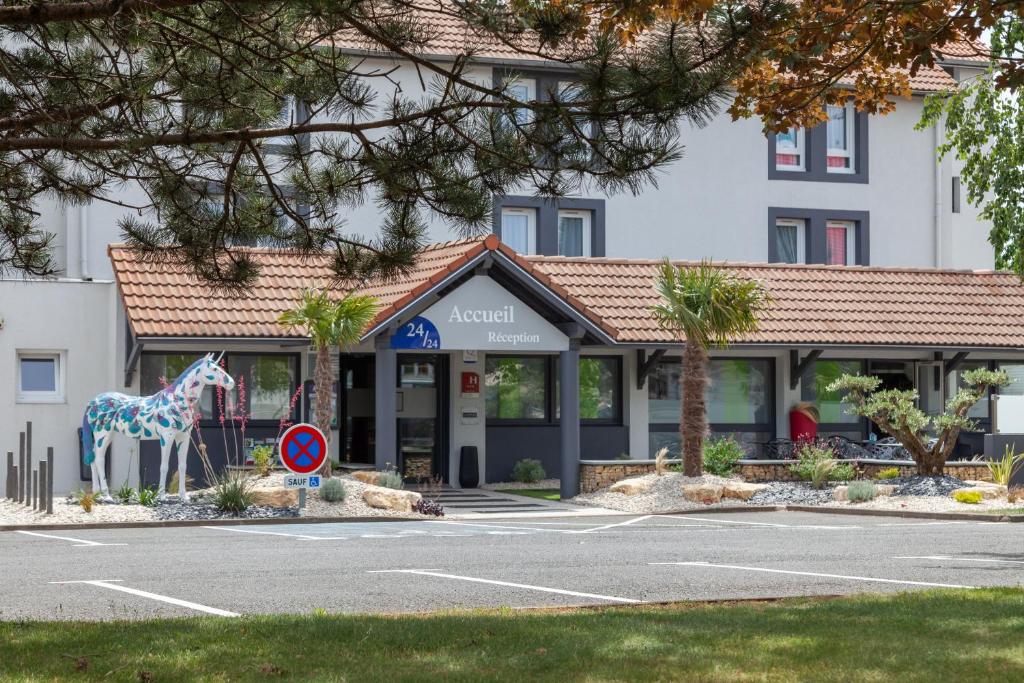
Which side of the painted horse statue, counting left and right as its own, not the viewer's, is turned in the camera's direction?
right

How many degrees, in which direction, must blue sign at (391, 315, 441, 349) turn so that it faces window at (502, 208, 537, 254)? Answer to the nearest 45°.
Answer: approximately 180°

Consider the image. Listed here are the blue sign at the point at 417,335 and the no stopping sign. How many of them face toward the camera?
2

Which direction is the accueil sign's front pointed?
toward the camera

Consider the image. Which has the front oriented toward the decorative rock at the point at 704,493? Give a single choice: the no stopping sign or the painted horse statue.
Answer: the painted horse statue

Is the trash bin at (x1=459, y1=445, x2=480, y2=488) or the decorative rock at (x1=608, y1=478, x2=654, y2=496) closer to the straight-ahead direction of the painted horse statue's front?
the decorative rock

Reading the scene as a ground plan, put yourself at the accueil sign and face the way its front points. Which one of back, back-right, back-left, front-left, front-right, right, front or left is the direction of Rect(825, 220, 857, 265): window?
back-left

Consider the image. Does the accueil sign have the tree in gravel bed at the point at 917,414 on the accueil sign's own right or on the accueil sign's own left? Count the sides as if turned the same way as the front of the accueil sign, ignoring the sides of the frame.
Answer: on the accueil sign's own left

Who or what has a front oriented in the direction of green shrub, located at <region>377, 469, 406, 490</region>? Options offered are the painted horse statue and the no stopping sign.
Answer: the painted horse statue

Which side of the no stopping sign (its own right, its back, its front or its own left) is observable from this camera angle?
front

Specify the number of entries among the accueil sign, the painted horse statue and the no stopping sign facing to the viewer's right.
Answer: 1

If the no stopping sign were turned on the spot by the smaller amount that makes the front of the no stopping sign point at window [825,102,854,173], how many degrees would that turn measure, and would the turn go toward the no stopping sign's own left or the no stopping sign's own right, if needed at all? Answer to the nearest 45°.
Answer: approximately 135° to the no stopping sign's own left

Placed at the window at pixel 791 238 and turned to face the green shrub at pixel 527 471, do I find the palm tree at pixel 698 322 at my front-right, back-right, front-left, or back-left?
front-left

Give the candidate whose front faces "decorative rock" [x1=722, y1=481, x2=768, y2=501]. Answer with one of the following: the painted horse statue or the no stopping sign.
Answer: the painted horse statue

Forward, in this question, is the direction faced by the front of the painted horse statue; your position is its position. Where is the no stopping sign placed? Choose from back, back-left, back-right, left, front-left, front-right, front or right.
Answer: front-right

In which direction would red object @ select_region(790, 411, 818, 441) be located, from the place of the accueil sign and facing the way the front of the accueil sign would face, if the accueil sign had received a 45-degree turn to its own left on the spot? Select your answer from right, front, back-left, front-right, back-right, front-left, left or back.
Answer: left

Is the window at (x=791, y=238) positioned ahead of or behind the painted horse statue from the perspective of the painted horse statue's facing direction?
ahead

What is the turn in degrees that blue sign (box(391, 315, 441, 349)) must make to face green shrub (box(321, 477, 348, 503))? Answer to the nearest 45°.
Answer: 0° — it already faces it

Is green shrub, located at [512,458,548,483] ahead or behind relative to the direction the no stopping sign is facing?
behind

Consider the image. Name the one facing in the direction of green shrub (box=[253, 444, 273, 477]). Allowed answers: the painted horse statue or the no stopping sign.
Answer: the painted horse statue

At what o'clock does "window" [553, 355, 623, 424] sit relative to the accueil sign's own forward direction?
The window is roughly at 7 o'clock from the accueil sign.
